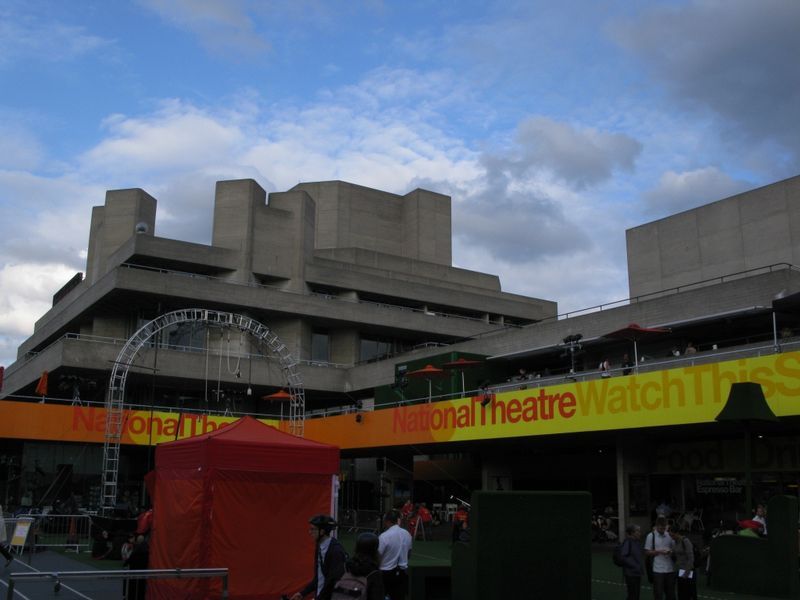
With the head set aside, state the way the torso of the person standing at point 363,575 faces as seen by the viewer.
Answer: away from the camera

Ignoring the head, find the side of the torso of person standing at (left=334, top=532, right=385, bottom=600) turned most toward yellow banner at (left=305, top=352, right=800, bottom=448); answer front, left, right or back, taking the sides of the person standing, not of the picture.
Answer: front

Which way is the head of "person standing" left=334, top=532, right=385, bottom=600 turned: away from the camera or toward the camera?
away from the camera

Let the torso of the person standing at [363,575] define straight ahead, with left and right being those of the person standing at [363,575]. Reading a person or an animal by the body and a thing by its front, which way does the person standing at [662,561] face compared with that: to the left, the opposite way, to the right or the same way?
the opposite way

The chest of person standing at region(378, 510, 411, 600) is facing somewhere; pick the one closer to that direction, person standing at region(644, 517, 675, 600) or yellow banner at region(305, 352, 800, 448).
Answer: the yellow banner

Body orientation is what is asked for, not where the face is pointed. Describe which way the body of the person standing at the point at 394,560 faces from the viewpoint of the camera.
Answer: away from the camera

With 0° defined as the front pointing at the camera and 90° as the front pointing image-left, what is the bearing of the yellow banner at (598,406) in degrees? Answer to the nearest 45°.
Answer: approximately 45°

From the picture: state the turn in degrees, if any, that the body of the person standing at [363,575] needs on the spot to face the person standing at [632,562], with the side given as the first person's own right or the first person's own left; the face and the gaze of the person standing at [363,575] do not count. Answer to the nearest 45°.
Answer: approximately 45° to the first person's own right

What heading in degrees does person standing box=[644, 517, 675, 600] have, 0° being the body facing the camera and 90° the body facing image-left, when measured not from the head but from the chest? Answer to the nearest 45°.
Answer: approximately 0°

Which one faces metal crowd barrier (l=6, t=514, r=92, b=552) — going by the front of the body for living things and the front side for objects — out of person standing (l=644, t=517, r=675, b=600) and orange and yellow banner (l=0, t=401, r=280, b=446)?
the orange and yellow banner
